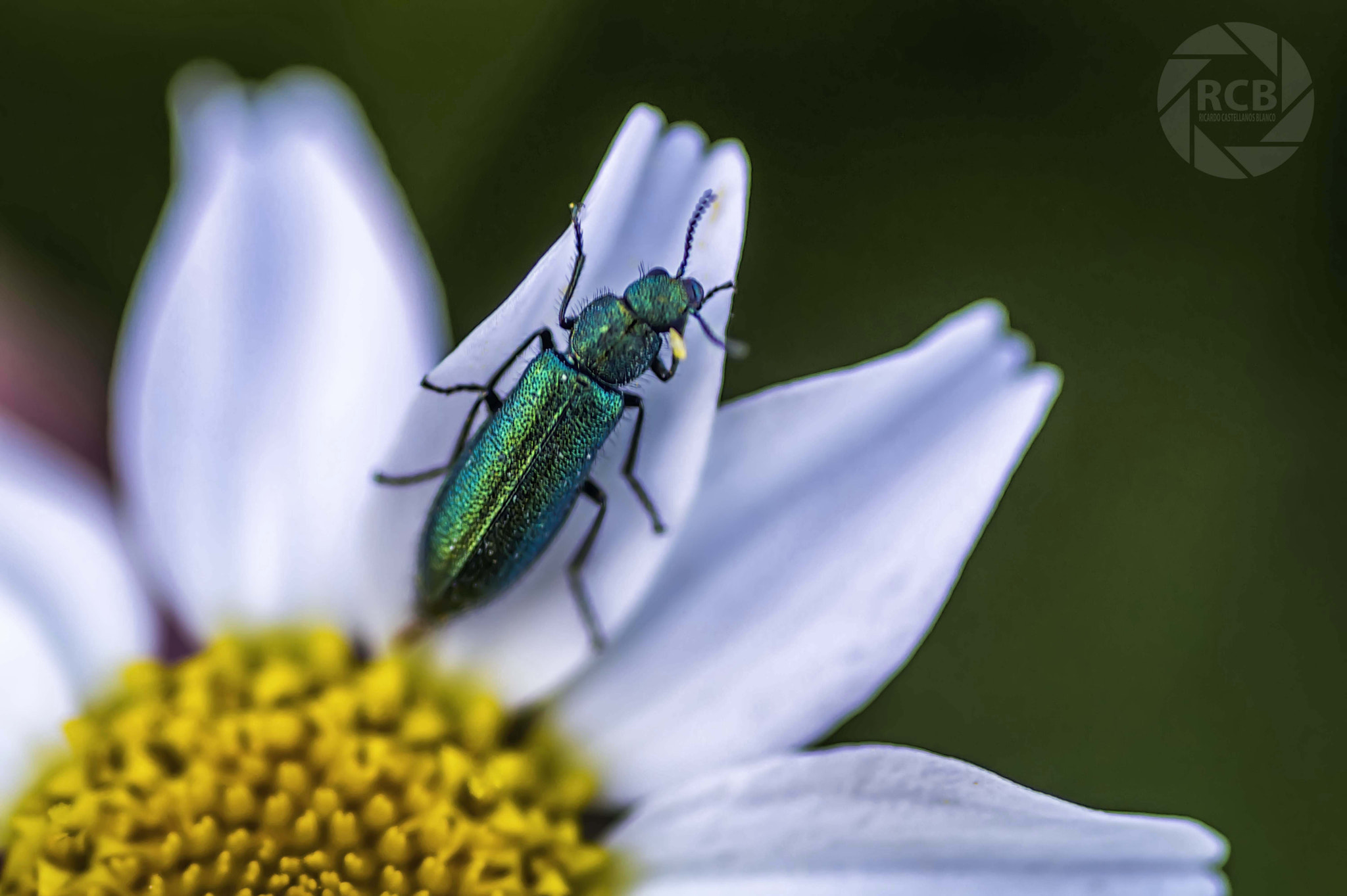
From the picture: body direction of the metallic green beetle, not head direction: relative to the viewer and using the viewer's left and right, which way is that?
facing away from the viewer and to the right of the viewer
